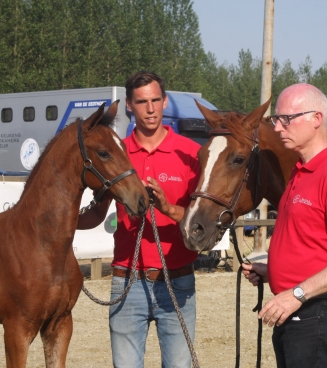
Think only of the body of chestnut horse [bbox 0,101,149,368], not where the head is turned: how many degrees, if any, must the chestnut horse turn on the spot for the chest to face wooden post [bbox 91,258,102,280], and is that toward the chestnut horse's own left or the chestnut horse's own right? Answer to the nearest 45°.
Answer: approximately 135° to the chestnut horse's own left

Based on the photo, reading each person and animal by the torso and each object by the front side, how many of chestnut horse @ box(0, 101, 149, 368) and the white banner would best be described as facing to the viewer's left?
0

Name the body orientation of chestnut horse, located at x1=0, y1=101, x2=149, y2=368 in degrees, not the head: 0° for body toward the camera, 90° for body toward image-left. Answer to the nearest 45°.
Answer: approximately 315°

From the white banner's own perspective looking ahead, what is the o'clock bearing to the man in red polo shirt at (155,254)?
The man in red polo shirt is roughly at 12 o'clock from the white banner.

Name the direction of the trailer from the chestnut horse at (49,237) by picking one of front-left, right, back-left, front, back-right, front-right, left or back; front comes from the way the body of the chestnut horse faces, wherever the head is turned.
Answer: back-left

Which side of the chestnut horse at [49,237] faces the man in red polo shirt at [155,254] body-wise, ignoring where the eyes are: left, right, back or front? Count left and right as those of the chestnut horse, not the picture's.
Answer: front

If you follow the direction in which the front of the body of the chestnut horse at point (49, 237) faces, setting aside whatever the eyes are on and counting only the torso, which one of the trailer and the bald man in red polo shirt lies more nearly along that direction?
the bald man in red polo shirt

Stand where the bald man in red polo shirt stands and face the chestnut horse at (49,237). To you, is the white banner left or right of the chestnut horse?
right

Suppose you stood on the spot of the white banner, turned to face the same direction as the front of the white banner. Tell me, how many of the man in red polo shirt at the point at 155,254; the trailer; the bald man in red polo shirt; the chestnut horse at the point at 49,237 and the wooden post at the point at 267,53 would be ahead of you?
3

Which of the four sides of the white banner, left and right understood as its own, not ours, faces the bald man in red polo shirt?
front

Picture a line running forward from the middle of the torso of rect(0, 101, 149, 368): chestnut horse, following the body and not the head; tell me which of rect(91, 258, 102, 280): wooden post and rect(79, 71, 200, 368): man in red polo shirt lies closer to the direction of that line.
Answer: the man in red polo shirt

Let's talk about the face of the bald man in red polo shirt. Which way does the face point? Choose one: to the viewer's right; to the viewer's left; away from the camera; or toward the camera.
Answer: to the viewer's left

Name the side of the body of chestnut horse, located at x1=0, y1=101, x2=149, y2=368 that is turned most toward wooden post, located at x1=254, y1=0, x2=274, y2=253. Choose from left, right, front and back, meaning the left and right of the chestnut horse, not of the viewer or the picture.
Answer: left

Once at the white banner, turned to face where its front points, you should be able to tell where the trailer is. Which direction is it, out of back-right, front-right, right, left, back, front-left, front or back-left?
back
